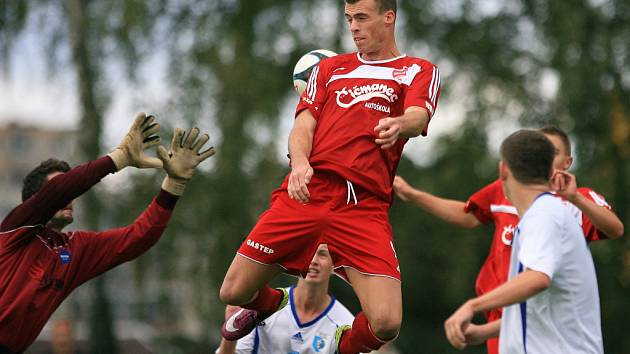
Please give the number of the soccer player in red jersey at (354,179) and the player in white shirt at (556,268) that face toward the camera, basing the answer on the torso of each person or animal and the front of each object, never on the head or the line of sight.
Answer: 1

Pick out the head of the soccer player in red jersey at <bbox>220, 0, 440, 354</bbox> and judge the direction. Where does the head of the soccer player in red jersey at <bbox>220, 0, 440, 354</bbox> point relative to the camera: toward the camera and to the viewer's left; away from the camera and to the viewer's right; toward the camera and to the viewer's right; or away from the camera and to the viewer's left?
toward the camera and to the viewer's left

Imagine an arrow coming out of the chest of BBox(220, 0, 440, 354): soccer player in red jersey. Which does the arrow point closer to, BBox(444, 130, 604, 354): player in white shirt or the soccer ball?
the player in white shirt

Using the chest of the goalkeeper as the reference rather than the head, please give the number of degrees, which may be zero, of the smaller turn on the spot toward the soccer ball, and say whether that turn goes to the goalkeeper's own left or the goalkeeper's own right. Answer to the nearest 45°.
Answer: approximately 45° to the goalkeeper's own left

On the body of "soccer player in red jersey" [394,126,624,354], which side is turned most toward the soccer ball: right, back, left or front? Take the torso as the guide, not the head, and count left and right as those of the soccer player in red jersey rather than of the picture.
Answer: front

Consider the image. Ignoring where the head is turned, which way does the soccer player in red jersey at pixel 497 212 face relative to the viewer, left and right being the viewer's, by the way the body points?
facing the viewer and to the left of the viewer

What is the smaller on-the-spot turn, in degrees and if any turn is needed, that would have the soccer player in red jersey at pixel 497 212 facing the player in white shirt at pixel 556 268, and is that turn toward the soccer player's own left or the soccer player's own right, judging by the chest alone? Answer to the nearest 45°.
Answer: approximately 45° to the soccer player's own left

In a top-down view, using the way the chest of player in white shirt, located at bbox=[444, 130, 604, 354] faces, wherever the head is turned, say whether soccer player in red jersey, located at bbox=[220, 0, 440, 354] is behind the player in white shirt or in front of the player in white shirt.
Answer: in front
